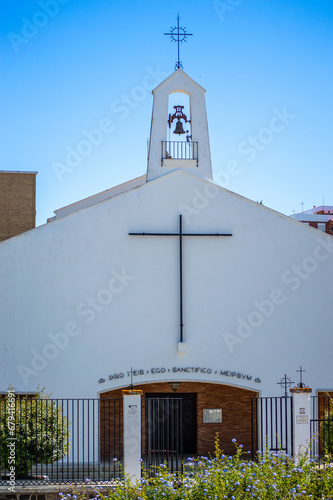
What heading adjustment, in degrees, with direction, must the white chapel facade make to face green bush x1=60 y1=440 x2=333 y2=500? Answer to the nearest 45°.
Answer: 0° — it already faces it

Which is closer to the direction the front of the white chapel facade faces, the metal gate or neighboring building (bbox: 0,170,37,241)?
the metal gate

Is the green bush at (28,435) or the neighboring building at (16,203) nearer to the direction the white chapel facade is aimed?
the green bush

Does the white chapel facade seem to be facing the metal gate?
yes

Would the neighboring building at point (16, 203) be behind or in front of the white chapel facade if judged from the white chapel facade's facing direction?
behind

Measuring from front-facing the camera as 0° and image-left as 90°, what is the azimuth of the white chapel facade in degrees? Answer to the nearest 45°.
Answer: approximately 0°

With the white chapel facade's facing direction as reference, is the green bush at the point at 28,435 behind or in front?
in front
